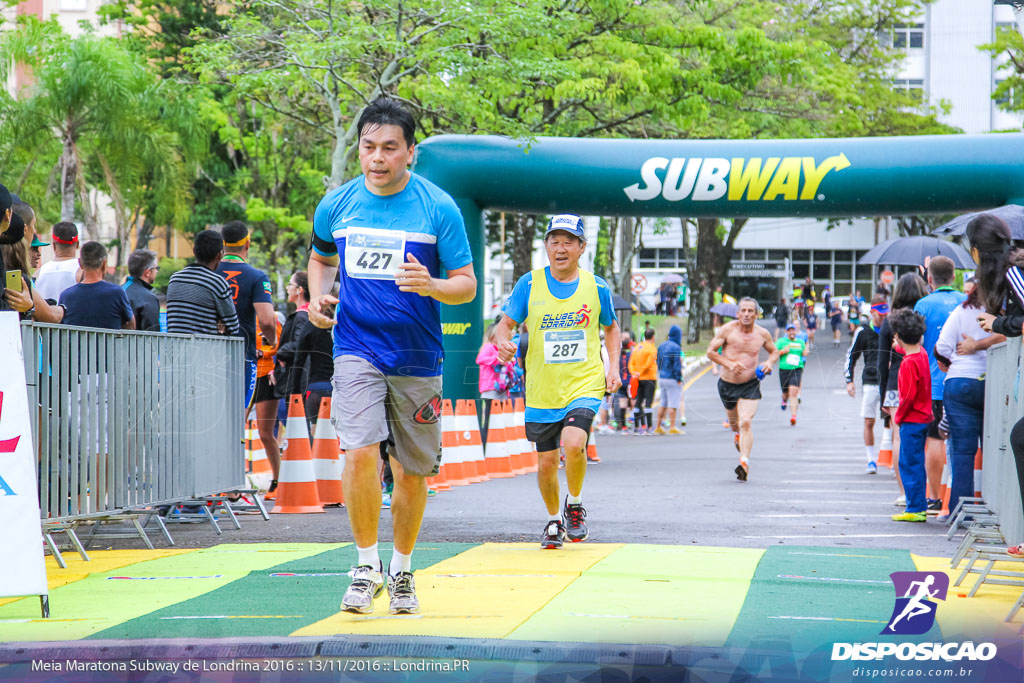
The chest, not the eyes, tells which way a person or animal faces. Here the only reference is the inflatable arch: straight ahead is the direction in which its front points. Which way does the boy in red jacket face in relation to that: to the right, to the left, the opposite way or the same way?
to the right

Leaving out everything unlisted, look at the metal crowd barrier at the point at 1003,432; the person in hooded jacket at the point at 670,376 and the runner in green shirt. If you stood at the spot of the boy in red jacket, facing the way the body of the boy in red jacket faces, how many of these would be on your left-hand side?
1

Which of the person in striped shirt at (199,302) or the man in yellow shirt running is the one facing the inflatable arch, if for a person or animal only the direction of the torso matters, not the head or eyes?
the person in striped shirt

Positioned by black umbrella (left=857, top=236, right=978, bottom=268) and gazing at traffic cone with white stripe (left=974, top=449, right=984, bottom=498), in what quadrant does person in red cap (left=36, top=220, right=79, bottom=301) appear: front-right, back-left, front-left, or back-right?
front-right

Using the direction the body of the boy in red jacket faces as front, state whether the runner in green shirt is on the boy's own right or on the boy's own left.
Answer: on the boy's own right

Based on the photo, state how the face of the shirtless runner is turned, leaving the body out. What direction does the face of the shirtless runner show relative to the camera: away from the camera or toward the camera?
toward the camera

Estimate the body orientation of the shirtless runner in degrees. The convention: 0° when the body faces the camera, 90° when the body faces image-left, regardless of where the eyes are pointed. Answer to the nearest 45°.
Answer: approximately 0°

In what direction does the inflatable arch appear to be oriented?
toward the camera

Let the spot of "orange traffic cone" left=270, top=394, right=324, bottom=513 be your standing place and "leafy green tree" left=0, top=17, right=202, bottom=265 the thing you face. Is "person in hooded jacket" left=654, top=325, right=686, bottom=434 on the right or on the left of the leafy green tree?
right

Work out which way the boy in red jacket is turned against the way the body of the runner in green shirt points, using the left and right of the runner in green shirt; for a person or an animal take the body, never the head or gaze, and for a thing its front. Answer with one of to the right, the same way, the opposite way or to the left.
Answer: to the right

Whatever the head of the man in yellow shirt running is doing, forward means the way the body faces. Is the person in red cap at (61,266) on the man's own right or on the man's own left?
on the man's own right

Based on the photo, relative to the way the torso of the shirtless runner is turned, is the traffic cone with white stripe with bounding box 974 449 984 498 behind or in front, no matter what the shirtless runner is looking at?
in front

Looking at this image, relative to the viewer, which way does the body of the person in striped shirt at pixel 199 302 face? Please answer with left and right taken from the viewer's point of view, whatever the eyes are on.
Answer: facing away from the viewer and to the right of the viewer

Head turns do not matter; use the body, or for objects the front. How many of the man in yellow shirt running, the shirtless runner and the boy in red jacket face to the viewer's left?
1

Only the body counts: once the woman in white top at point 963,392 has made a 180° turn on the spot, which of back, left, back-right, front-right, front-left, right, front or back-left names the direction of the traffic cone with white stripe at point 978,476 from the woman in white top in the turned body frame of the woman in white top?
back-right

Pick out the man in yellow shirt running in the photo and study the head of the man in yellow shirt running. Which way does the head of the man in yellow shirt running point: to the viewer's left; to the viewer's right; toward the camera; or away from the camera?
toward the camera

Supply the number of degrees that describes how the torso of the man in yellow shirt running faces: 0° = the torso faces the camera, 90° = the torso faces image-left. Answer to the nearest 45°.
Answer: approximately 0°

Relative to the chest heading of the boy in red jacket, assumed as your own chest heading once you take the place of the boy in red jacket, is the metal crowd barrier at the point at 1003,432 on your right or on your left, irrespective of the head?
on your left

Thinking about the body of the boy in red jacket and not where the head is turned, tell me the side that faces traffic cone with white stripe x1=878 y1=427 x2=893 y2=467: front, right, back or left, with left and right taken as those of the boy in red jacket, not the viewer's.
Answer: right
